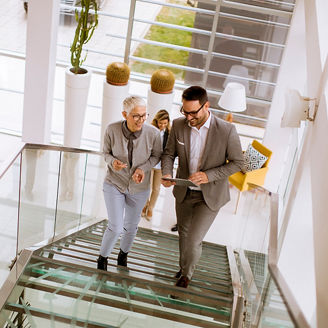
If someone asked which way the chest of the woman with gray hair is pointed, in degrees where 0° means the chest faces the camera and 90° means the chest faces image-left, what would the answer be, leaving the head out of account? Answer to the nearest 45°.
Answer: approximately 0°

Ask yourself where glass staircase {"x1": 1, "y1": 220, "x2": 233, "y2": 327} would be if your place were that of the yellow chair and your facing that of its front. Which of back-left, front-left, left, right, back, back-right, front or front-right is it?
front-left

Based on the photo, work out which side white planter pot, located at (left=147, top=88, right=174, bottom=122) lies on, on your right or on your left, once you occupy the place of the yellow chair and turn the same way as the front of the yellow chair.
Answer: on your right

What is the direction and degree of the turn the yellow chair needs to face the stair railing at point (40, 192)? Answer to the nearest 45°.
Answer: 0° — it already faces it

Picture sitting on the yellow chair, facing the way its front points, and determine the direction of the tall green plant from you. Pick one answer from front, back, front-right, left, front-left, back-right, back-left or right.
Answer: front-right

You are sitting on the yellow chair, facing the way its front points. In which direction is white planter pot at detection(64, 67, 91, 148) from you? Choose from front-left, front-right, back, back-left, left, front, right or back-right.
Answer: front-right

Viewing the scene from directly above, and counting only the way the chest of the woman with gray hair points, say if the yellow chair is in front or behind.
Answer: behind

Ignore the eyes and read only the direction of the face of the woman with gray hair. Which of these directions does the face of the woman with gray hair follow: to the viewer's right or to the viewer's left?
to the viewer's right

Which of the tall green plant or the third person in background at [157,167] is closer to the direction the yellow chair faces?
the third person in background

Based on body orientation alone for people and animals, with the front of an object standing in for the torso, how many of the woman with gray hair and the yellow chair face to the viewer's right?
0
